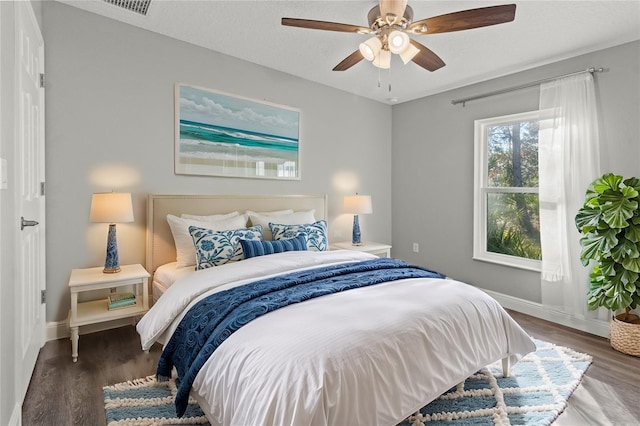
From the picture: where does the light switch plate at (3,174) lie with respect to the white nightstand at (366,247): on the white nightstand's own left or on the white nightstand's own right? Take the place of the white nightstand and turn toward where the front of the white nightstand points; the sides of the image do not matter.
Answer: on the white nightstand's own right

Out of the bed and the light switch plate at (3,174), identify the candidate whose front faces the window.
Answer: the light switch plate

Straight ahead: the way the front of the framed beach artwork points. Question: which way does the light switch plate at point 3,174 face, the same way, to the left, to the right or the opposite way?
to the left

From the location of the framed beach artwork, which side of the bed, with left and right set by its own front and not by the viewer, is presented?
back

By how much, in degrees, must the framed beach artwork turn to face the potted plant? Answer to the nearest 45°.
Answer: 0° — it already faces it

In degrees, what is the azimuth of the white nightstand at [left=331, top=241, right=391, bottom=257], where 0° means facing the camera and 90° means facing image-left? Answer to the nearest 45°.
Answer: approximately 315°

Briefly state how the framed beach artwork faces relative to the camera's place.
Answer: facing the viewer and to the right of the viewer

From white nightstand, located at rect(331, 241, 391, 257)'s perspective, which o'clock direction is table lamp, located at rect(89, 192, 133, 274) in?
The table lamp is roughly at 3 o'clock from the white nightstand.

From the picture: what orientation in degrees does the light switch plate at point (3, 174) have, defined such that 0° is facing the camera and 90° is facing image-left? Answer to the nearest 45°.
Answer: approximately 270°

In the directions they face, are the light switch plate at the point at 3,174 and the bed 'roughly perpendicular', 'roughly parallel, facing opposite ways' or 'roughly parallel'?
roughly perpendicular

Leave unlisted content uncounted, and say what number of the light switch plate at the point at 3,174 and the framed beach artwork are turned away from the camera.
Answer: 0

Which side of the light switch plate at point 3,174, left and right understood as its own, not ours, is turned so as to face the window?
front

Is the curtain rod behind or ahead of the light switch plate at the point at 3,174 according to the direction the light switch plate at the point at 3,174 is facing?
ahead

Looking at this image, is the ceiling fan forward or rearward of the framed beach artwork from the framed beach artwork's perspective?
forward
